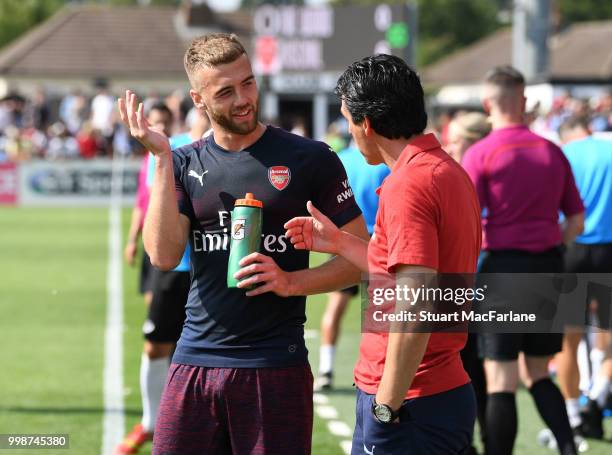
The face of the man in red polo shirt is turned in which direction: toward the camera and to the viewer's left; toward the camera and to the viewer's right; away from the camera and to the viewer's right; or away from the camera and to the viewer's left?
away from the camera and to the viewer's left

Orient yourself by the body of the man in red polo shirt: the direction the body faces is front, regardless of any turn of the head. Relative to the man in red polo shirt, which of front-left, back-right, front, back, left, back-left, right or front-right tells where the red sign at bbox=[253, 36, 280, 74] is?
front-right

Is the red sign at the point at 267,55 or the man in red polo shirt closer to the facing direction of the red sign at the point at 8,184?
the man in red polo shirt

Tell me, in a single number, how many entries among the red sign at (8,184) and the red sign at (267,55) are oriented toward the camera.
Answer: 2

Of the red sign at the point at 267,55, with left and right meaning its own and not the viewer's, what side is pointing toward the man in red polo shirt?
front

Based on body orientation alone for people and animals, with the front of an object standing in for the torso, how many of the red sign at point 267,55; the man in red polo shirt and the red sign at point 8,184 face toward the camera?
2

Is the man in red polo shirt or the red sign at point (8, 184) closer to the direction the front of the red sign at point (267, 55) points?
the man in red polo shirt

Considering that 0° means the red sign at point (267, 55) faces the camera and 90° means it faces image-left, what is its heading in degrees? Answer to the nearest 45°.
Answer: approximately 0°

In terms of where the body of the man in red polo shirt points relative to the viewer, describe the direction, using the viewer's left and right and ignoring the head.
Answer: facing away from the viewer and to the left of the viewer

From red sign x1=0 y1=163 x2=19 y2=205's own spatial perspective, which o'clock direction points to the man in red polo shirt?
The man in red polo shirt is roughly at 12 o'clock from the red sign.
